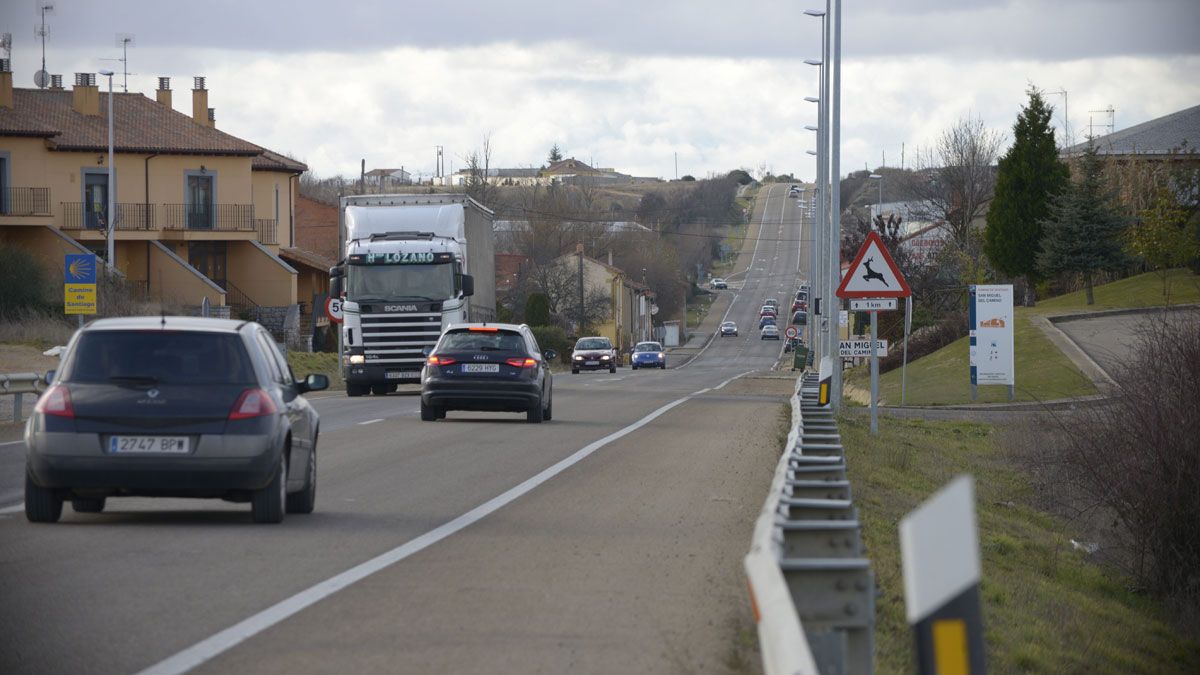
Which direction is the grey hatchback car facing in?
away from the camera

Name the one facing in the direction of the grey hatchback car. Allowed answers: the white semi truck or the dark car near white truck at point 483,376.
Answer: the white semi truck

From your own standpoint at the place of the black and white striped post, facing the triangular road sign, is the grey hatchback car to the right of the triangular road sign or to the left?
left

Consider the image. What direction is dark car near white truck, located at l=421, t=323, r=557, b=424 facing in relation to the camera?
away from the camera

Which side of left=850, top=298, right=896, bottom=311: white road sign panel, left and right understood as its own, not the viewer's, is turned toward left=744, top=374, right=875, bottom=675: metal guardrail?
front

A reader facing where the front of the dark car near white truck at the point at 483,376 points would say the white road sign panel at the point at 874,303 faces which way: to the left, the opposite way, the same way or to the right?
the opposite way

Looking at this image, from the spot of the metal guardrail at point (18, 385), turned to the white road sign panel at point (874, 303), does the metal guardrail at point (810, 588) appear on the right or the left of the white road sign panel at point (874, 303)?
right

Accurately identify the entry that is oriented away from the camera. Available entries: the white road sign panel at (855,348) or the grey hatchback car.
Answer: the grey hatchback car

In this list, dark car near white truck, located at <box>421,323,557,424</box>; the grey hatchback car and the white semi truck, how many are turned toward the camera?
1

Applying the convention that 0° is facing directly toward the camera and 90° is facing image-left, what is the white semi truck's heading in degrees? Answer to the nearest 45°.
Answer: approximately 0°

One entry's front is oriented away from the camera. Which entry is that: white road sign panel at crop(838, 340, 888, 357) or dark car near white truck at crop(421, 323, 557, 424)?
the dark car near white truck
